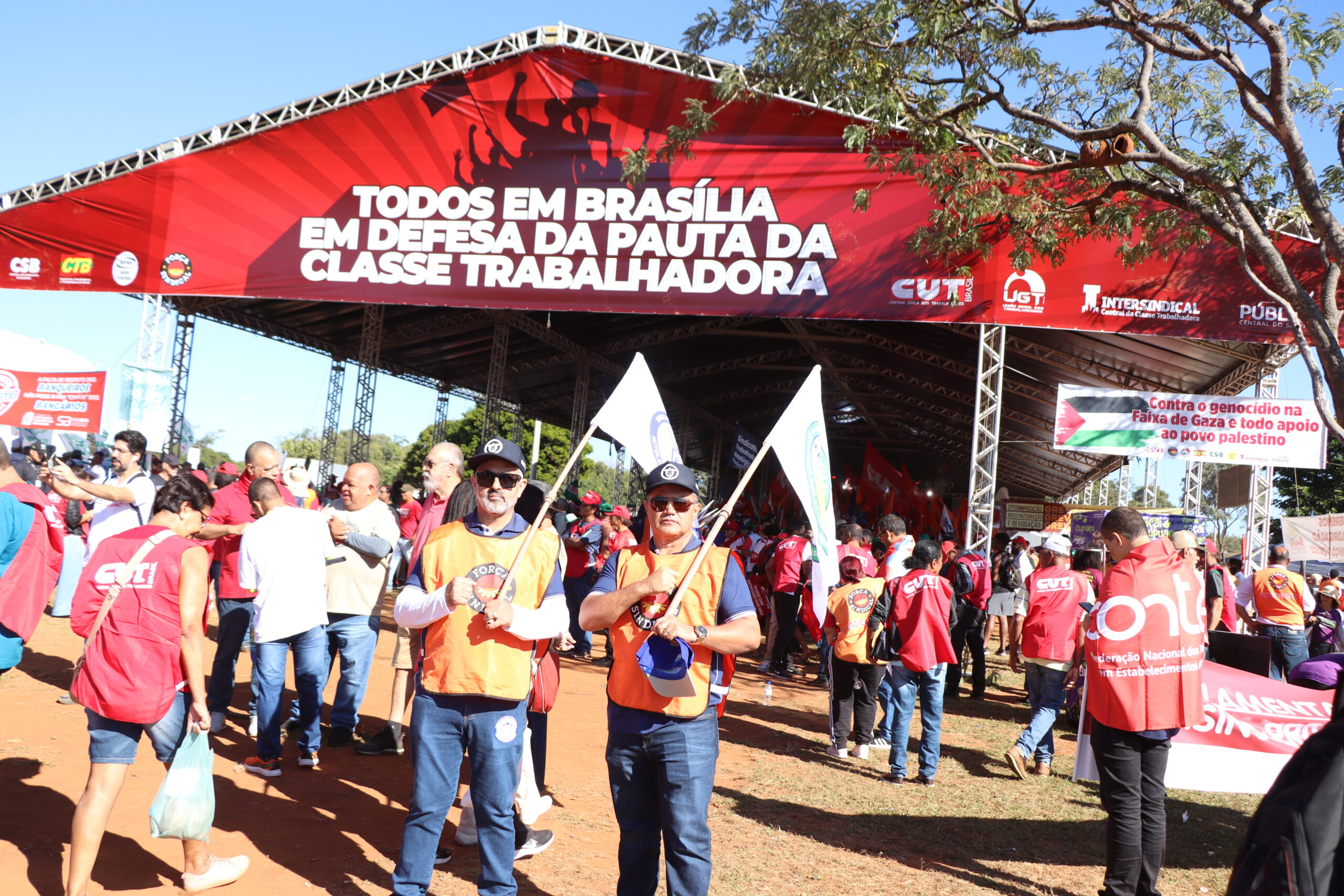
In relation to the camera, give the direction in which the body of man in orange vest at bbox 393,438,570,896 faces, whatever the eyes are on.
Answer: toward the camera

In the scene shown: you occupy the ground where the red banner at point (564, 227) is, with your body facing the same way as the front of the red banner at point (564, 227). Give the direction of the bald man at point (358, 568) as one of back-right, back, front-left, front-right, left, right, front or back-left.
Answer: front

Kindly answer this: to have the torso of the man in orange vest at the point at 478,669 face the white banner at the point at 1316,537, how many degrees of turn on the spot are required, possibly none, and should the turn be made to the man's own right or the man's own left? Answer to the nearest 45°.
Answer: approximately 135° to the man's own left

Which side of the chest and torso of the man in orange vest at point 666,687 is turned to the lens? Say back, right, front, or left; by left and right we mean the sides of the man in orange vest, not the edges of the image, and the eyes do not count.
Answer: front

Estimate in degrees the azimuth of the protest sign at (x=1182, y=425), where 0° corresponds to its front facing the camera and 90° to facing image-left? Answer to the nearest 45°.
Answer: approximately 0°

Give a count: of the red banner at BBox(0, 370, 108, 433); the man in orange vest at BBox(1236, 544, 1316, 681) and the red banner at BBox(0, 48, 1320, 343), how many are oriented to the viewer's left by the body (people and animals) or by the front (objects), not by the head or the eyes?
0

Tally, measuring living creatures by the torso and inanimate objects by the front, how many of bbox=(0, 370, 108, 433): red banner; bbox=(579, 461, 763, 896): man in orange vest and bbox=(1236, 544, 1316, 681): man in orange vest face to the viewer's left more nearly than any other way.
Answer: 0
